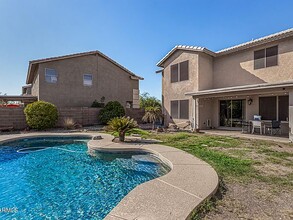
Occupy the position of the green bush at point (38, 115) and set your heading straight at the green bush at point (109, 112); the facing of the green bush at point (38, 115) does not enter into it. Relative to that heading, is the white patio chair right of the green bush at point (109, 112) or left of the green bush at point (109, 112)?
right

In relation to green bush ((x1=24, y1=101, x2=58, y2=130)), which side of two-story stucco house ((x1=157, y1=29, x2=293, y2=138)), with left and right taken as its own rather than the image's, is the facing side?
left

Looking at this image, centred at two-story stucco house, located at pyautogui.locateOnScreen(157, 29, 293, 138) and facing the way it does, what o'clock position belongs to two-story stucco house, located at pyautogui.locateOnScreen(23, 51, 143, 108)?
two-story stucco house, located at pyautogui.locateOnScreen(23, 51, 143, 108) is roughly at 9 o'clock from two-story stucco house, located at pyautogui.locateOnScreen(157, 29, 293, 138).

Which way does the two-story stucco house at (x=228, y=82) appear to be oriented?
away from the camera
